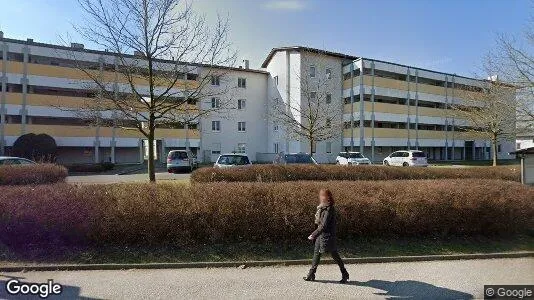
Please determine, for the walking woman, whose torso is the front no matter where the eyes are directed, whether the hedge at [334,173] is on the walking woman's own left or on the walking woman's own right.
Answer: on the walking woman's own right

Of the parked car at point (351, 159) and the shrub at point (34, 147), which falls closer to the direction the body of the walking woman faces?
the shrub

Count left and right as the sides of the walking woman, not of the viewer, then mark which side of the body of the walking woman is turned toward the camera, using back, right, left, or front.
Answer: left

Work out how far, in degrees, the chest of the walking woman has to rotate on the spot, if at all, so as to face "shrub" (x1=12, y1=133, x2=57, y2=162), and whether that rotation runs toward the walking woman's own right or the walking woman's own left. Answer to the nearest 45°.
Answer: approximately 45° to the walking woman's own right

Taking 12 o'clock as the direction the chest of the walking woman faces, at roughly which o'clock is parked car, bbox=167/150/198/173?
The parked car is roughly at 2 o'clock from the walking woman.

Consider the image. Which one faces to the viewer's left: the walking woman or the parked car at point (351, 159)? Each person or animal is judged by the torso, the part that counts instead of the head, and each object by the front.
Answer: the walking woman

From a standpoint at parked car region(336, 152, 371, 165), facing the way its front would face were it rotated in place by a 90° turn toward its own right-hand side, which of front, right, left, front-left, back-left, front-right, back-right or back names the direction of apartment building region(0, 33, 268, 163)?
front-right

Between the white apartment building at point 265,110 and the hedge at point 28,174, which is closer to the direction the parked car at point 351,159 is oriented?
the hedge

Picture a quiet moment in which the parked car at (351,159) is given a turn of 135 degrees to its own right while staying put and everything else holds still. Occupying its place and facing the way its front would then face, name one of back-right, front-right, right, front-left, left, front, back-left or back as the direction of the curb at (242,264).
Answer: left

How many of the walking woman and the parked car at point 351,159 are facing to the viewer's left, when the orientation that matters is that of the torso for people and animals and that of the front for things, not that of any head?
1

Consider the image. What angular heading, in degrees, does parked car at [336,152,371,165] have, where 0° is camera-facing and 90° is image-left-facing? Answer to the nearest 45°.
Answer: approximately 315°

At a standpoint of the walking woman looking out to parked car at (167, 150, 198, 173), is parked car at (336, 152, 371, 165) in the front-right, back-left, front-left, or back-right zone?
front-right

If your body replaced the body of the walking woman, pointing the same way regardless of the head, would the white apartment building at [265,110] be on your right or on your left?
on your right

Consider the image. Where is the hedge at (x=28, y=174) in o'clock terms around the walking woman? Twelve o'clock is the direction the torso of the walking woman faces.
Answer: The hedge is roughly at 1 o'clock from the walking woman.
